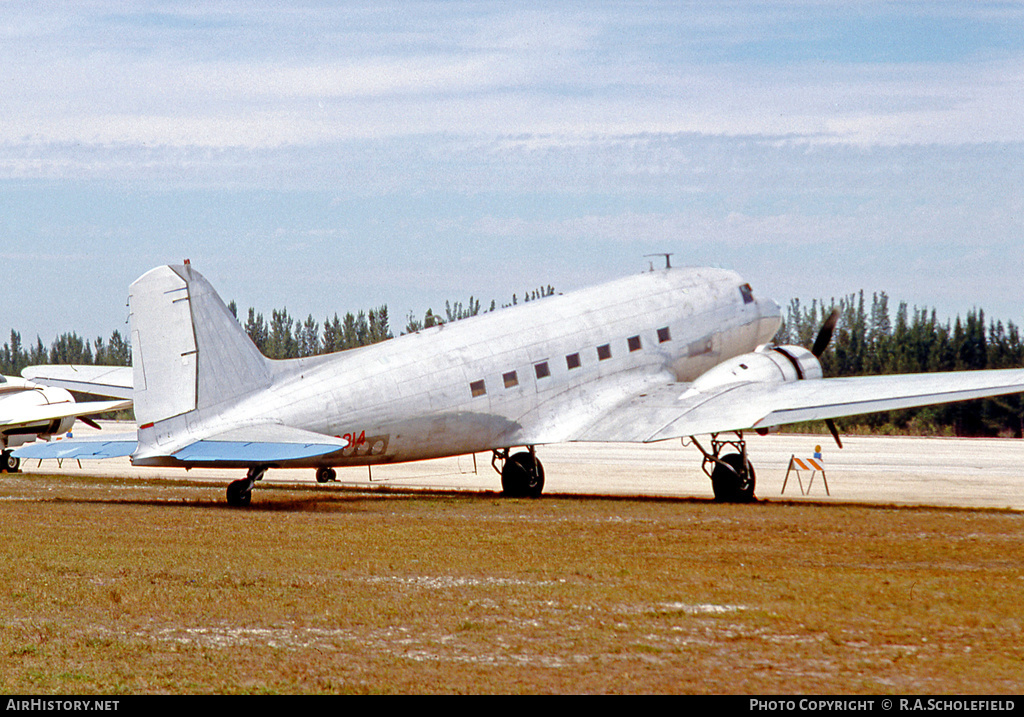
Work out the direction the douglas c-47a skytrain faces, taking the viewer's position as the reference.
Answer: facing away from the viewer and to the right of the viewer
